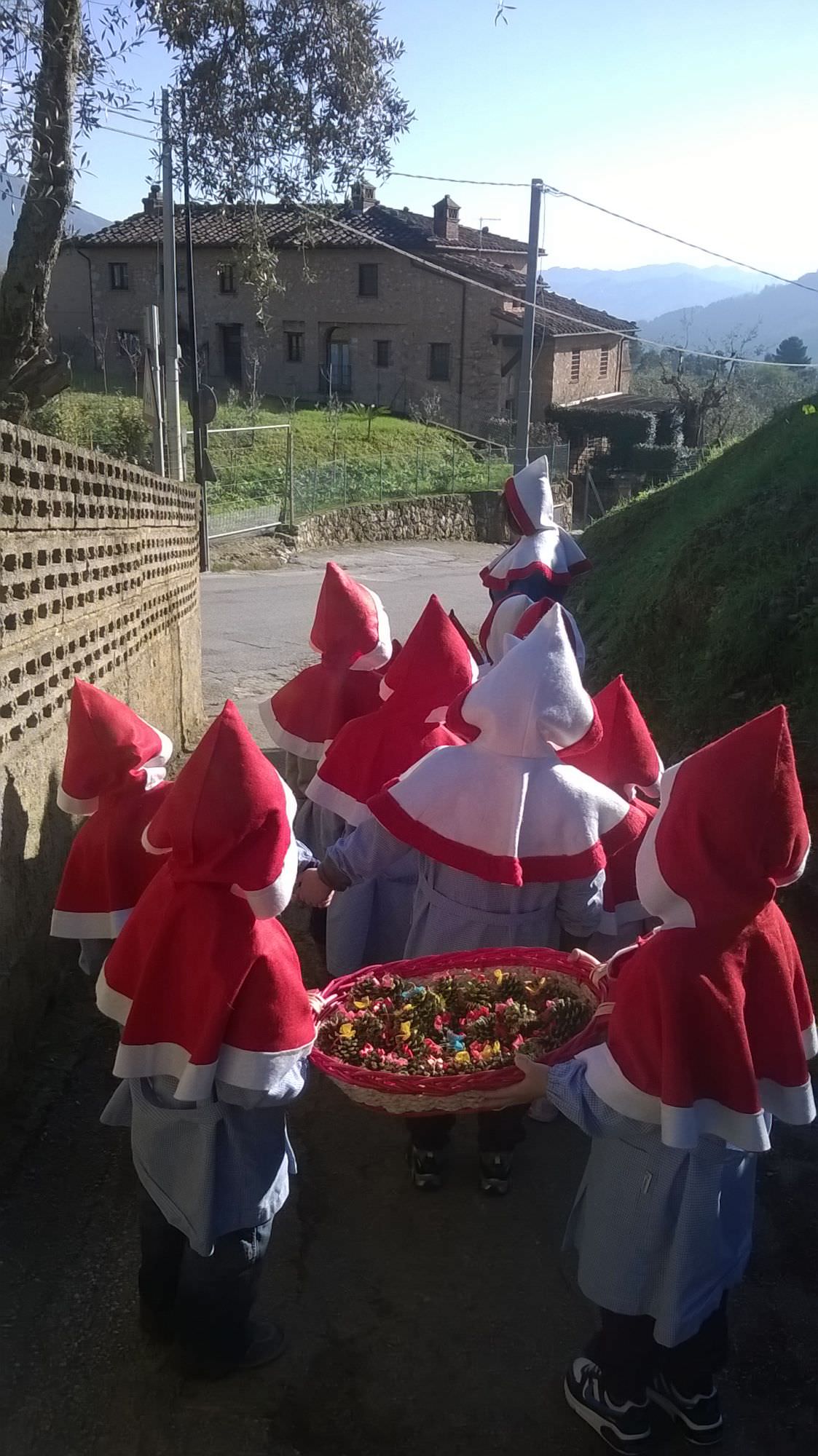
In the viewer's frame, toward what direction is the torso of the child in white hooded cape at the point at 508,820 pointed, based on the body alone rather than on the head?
away from the camera

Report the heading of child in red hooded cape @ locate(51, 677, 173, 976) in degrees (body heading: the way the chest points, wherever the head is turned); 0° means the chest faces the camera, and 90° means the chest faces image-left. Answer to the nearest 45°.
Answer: approximately 225°

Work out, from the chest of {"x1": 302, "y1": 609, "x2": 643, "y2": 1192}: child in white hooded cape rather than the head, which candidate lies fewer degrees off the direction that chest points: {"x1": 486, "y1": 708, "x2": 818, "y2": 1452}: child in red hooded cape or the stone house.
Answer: the stone house

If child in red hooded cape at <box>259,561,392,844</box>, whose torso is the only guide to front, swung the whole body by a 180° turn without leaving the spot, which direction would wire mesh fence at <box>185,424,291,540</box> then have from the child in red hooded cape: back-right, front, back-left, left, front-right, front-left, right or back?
back-right

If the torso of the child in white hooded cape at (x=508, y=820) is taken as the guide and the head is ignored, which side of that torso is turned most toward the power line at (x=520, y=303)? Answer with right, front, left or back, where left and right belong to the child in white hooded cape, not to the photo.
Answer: front

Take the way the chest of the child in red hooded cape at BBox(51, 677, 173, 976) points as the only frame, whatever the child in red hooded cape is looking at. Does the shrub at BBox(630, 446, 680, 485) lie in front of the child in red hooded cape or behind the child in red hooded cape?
in front

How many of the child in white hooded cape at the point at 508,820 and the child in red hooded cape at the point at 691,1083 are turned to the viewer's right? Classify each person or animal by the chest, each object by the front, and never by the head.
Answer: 0

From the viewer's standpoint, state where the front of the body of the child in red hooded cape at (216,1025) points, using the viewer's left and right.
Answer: facing away from the viewer and to the right of the viewer

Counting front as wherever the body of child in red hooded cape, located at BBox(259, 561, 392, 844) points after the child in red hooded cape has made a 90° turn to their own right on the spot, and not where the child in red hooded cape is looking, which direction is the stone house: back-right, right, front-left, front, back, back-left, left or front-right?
back-left

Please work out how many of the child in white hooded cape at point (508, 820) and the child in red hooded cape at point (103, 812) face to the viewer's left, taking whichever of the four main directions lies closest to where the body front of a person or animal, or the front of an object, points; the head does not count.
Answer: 0

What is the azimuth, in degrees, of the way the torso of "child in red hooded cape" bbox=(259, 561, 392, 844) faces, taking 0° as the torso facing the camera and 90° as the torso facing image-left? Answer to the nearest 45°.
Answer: approximately 225°

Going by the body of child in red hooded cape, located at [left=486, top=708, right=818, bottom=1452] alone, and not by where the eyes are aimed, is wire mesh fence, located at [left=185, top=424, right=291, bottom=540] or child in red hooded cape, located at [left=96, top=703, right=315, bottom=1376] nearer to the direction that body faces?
the wire mesh fence

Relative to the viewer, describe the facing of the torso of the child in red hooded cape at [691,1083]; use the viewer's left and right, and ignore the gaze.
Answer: facing away from the viewer and to the left of the viewer

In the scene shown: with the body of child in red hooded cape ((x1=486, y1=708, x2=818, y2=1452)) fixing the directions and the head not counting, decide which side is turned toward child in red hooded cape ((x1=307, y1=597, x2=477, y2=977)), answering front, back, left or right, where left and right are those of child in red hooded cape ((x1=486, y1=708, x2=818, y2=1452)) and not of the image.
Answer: front
